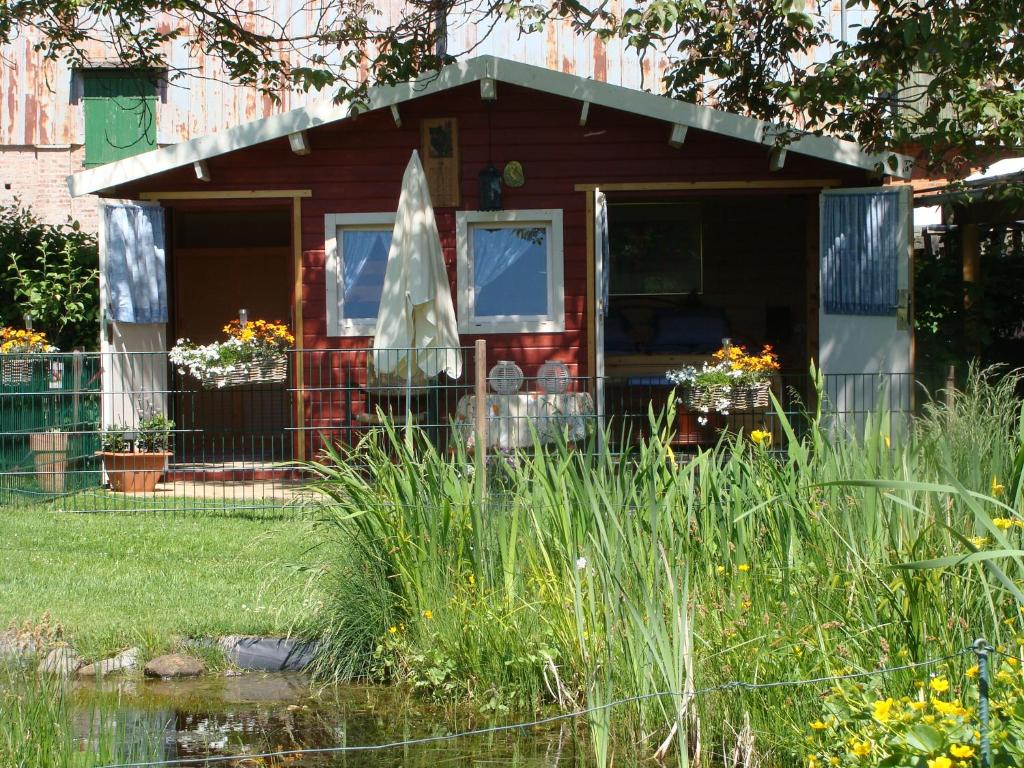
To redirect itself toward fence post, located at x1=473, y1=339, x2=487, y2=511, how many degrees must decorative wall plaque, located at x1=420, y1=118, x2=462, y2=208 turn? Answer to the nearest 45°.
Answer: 0° — it already faces it

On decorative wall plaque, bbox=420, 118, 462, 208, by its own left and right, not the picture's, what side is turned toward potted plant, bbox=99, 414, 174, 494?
right

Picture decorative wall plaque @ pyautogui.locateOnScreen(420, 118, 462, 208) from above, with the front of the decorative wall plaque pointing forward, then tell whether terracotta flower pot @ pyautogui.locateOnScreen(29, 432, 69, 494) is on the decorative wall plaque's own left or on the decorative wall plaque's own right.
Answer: on the decorative wall plaque's own right

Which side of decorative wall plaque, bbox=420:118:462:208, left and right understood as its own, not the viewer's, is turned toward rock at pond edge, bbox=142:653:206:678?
front

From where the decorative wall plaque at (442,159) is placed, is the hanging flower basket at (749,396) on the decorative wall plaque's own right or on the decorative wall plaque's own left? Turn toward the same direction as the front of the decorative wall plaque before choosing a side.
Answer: on the decorative wall plaque's own left

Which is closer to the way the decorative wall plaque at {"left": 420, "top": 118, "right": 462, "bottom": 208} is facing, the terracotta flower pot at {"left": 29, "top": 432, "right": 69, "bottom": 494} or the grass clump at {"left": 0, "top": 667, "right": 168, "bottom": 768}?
the grass clump

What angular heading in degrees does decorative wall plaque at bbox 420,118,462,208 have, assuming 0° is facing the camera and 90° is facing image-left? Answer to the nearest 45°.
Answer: approximately 0°

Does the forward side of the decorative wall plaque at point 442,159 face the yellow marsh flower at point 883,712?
yes

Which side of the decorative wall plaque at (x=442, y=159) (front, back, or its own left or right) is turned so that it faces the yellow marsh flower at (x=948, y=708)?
front

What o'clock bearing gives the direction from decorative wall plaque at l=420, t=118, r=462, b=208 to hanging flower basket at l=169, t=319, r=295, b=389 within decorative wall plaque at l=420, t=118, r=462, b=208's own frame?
The hanging flower basket is roughly at 2 o'clock from the decorative wall plaque.
